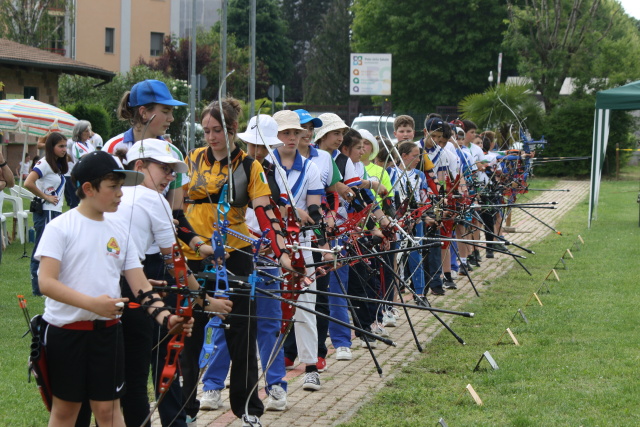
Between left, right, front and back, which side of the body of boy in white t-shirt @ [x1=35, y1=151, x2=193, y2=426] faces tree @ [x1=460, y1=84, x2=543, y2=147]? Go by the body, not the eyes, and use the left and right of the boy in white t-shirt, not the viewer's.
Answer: left

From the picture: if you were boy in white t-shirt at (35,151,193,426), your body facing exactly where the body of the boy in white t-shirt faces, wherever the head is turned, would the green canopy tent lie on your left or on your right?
on your left

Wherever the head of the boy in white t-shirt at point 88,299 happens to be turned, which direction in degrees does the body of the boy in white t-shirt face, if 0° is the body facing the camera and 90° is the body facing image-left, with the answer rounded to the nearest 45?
approximately 315°

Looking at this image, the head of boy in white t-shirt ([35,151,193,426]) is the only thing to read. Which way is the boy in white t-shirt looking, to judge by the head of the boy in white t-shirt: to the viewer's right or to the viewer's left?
to the viewer's right

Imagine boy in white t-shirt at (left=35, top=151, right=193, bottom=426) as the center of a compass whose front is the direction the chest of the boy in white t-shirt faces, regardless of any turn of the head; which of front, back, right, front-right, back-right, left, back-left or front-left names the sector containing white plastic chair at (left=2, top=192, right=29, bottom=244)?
back-left

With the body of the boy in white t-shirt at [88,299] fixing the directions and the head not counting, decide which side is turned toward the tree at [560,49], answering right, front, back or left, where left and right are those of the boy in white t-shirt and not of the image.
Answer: left

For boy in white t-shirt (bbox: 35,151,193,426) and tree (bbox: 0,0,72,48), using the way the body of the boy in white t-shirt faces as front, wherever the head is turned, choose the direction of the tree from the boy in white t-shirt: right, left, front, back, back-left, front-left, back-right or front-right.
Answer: back-left
